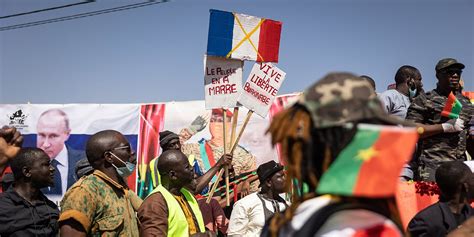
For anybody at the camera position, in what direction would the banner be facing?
facing the viewer

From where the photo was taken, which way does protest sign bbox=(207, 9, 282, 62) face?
toward the camera

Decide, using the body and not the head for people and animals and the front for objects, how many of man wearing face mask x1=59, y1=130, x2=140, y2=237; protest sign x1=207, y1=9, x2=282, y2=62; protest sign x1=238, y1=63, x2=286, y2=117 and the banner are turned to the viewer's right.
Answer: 1

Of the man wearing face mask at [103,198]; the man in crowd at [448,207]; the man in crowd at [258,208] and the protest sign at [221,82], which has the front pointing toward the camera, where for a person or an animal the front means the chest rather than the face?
the protest sign

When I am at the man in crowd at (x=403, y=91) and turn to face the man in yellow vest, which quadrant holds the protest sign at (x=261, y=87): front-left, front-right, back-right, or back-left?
front-right

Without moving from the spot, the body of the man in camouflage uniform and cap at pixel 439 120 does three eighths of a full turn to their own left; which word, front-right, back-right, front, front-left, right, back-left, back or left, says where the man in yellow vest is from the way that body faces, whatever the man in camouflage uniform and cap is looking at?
back-left

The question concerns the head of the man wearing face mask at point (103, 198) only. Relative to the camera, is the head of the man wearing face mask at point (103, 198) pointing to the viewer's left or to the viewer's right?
to the viewer's right

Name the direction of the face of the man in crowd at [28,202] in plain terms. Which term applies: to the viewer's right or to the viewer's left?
to the viewer's right

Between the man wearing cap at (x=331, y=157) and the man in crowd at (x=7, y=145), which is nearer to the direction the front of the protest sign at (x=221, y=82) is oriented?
the man wearing cap
